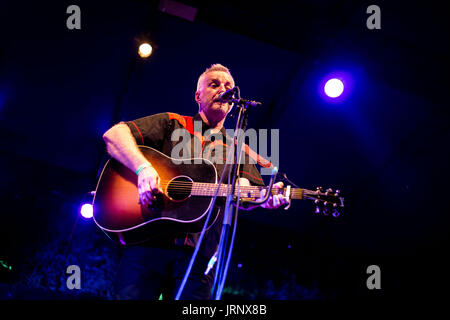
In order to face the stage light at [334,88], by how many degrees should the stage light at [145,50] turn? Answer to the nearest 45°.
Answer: approximately 90° to its left

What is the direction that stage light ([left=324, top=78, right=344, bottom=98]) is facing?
toward the camera

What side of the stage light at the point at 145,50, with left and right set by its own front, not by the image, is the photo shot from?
front

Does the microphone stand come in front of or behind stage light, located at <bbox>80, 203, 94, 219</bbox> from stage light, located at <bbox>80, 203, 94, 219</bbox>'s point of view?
in front

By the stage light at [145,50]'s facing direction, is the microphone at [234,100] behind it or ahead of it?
ahead

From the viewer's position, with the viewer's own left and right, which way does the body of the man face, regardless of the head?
facing the viewer and to the right of the viewer

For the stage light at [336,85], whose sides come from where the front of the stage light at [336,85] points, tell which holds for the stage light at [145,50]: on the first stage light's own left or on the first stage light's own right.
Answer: on the first stage light's own right

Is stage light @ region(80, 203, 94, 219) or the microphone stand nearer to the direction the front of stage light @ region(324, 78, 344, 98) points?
the microphone stand

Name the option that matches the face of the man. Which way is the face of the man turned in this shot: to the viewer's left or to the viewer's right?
to the viewer's right

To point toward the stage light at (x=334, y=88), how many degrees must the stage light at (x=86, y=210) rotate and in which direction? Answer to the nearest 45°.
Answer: approximately 45° to its left

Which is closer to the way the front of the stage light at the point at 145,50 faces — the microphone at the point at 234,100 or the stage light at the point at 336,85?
the microphone
